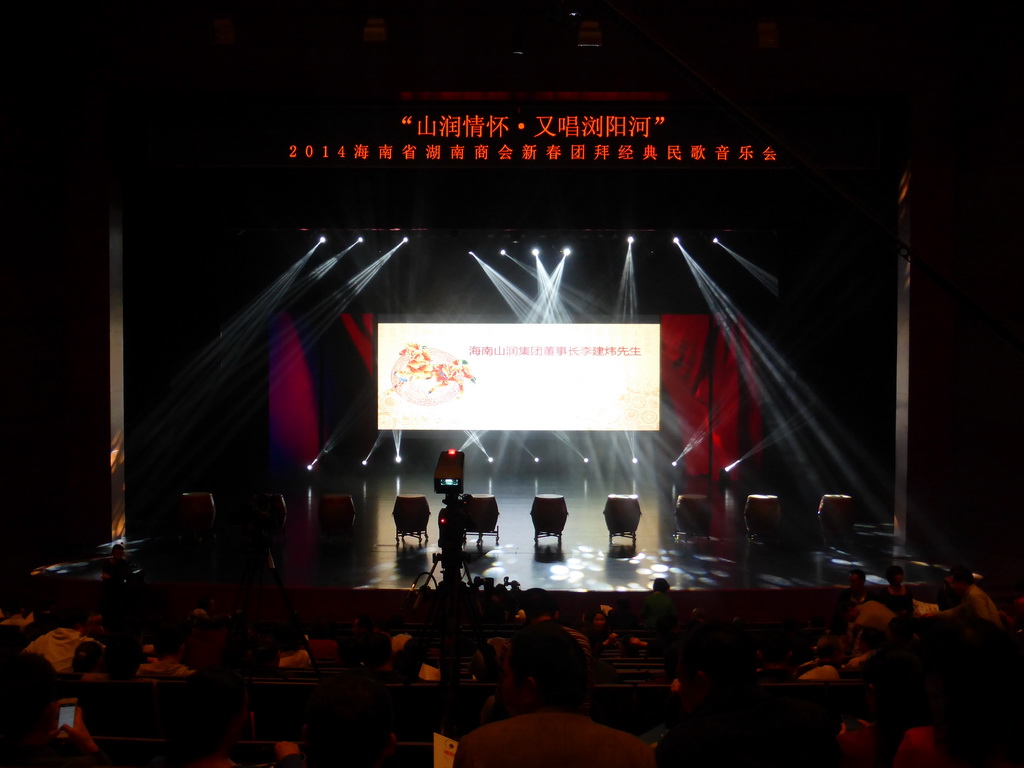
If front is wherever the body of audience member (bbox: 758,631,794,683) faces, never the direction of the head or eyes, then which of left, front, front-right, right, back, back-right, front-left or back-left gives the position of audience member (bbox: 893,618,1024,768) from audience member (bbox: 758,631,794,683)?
back

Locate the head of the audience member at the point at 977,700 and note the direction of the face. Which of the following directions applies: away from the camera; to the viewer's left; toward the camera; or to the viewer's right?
away from the camera

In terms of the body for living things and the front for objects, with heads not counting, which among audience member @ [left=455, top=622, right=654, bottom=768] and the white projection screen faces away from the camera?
the audience member

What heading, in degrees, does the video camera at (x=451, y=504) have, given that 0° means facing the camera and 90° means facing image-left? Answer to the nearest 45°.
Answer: approximately 180°

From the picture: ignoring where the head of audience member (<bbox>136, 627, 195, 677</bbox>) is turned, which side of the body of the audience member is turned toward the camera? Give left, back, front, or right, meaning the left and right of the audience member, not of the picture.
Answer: back

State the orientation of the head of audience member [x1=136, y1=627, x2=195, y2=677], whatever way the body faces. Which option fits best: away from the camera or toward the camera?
away from the camera

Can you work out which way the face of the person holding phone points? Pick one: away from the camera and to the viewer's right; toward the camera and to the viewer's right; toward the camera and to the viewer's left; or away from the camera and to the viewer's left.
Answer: away from the camera and to the viewer's right

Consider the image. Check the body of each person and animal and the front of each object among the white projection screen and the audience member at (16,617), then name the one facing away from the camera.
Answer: the audience member

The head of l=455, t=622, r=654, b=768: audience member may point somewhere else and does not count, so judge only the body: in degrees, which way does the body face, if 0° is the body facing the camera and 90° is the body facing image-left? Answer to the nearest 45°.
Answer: approximately 180°

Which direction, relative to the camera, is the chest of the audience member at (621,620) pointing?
away from the camera

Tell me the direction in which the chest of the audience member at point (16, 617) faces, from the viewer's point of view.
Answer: away from the camera

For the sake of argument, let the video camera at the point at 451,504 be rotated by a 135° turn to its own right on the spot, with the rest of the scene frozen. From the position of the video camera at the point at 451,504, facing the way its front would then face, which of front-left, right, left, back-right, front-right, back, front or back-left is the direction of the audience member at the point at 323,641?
back

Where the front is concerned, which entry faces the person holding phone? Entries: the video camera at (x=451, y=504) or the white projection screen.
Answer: the white projection screen

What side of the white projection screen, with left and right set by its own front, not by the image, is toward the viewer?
front

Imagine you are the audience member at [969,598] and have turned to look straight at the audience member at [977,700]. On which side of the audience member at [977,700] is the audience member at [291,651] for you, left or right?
right

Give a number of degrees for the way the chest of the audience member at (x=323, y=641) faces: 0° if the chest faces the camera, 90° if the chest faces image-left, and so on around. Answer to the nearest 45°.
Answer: approximately 180°

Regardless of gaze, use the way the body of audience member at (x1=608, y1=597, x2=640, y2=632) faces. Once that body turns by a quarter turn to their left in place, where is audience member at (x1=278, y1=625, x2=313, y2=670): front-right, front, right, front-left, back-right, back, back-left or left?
front-left

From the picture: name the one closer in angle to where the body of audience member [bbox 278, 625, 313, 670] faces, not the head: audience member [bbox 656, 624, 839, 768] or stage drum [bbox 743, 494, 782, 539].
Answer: the stage drum

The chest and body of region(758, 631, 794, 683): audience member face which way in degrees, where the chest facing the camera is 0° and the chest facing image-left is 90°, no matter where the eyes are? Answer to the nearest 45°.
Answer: approximately 180°
